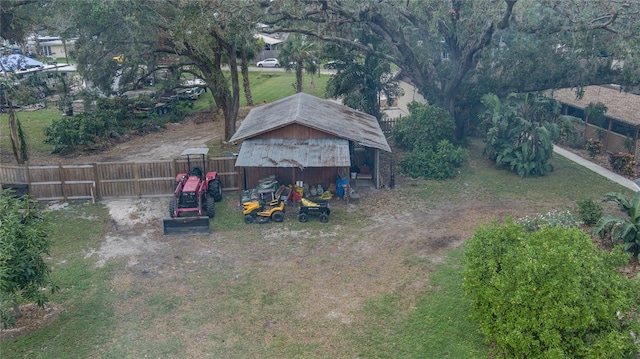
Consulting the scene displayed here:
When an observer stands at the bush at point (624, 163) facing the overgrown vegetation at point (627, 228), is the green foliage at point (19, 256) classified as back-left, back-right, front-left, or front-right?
front-right

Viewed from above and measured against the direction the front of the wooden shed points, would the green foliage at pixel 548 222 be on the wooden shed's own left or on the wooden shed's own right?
on the wooden shed's own left

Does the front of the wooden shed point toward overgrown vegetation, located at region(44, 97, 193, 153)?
no

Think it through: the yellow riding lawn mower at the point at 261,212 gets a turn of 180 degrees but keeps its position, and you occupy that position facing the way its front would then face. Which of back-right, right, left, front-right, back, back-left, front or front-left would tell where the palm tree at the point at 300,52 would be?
left

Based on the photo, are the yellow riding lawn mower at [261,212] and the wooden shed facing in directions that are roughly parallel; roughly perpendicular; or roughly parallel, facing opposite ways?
roughly perpendicular

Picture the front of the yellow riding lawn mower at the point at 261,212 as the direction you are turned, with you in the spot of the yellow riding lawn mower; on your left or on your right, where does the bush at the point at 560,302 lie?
on your left

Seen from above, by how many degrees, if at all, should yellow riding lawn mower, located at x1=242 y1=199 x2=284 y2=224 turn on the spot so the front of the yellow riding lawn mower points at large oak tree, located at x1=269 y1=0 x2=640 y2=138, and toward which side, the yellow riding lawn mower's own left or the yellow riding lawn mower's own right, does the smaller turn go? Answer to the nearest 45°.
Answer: approximately 135° to the yellow riding lawn mower's own right

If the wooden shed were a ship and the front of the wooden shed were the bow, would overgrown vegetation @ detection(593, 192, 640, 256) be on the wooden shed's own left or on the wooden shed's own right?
on the wooden shed's own left

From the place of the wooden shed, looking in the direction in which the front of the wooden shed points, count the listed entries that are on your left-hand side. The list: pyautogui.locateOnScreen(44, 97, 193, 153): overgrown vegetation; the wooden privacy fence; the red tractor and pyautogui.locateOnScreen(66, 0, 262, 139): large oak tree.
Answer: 0

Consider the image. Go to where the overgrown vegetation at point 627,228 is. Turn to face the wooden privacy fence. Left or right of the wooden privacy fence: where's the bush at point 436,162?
right

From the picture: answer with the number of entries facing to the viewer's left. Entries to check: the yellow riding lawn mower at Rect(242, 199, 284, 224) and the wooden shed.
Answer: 1

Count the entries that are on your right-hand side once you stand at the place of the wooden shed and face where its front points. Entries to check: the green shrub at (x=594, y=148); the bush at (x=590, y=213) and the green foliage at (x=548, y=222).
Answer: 0

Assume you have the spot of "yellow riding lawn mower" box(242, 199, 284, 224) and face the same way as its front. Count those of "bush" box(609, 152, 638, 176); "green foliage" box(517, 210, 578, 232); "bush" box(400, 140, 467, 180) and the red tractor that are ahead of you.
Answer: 1

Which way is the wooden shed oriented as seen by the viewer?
toward the camera

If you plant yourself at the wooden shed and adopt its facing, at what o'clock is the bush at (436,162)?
The bush is roughly at 8 o'clock from the wooden shed.

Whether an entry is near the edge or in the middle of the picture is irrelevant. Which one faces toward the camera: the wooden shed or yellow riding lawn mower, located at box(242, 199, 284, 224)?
the wooden shed

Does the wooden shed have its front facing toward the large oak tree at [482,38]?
no

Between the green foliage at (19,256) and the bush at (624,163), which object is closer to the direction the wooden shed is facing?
the green foliage

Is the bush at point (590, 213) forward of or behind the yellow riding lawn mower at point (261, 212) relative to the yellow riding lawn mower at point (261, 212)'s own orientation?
behind

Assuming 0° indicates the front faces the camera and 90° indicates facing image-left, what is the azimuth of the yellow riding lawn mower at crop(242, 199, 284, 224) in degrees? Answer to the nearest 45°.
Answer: approximately 90°
